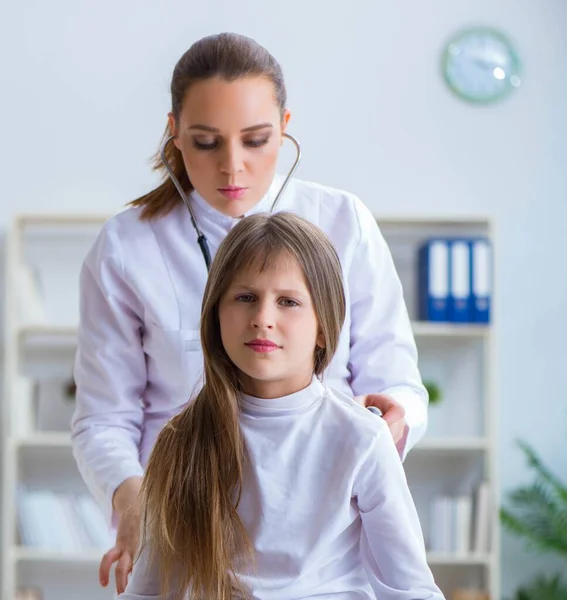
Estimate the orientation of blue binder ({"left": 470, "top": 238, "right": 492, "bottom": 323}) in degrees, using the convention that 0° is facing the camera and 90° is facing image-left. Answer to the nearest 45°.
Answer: approximately 0°

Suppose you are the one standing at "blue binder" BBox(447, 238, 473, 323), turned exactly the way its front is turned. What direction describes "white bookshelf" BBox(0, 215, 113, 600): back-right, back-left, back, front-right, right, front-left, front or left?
right

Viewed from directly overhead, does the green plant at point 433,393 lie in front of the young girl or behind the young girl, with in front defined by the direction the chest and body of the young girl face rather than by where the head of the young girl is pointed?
behind

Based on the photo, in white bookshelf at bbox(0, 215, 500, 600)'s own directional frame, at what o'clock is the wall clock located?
The wall clock is roughly at 9 o'clock from the white bookshelf.
